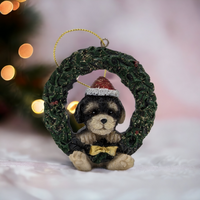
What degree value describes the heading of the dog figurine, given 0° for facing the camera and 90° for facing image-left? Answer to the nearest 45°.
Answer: approximately 0°
